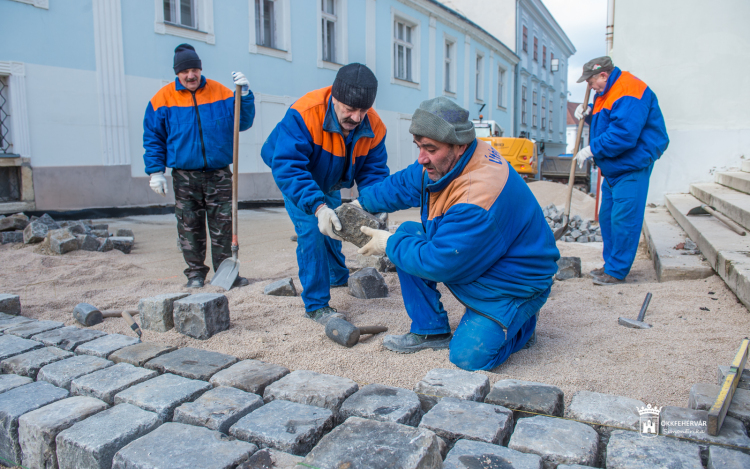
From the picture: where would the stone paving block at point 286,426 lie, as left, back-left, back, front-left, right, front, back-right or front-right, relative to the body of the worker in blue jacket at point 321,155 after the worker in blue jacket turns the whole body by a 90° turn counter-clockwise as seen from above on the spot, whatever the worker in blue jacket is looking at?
back-right

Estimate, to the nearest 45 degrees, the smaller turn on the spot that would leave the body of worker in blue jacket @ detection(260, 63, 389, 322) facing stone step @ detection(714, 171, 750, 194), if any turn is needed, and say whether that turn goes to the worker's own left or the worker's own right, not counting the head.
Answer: approximately 90° to the worker's own left

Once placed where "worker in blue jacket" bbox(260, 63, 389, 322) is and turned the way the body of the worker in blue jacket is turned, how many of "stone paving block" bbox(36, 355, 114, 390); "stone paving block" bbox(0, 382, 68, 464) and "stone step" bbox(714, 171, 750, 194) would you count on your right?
2

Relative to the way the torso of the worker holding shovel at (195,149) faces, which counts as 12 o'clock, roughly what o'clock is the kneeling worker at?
The kneeling worker is roughly at 11 o'clock from the worker holding shovel.

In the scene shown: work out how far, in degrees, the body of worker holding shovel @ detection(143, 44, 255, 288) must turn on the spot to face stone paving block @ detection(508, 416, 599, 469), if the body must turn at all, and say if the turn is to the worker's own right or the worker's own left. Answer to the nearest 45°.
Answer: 0° — they already face it

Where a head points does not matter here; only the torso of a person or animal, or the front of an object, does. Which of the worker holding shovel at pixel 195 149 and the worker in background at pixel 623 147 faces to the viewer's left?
the worker in background

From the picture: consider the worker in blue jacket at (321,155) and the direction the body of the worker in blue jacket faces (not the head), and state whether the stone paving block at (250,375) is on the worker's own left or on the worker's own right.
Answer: on the worker's own right

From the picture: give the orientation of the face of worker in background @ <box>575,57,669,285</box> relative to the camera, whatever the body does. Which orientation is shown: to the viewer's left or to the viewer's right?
to the viewer's left

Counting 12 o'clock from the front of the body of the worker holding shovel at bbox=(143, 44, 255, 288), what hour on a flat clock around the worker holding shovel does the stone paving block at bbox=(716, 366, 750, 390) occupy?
The stone paving block is roughly at 11 o'clock from the worker holding shovel.

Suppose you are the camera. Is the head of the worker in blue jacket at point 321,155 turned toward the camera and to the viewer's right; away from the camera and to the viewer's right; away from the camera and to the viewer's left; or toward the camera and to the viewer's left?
toward the camera and to the viewer's right

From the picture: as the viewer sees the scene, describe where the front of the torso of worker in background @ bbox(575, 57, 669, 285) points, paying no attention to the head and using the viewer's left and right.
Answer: facing to the left of the viewer
